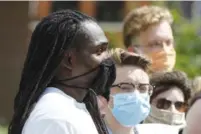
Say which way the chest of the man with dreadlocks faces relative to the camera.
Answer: to the viewer's right

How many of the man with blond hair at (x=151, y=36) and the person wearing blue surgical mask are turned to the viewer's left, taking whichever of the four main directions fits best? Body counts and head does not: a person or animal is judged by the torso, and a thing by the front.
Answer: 0

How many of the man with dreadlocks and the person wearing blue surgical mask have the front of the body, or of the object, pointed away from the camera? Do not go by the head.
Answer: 0

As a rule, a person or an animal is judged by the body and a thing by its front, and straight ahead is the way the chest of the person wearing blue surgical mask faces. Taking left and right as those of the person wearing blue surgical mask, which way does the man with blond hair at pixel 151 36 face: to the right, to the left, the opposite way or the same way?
the same way

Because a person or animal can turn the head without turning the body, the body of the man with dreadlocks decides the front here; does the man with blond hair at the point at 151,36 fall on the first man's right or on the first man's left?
on the first man's left

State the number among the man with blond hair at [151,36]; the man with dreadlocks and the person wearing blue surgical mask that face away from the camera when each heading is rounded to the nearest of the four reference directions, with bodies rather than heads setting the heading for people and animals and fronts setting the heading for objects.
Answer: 0

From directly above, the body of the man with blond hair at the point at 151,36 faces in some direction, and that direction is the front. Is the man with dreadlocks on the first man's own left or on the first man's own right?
on the first man's own right

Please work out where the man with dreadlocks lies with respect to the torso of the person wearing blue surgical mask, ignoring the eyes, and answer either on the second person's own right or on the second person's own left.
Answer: on the second person's own right

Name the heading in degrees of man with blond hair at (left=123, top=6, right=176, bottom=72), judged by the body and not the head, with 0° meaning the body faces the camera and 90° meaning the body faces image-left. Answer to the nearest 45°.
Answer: approximately 315°

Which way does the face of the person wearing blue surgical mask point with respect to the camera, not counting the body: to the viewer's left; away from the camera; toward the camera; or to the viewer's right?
toward the camera

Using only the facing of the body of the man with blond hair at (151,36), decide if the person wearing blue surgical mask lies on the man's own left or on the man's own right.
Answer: on the man's own right

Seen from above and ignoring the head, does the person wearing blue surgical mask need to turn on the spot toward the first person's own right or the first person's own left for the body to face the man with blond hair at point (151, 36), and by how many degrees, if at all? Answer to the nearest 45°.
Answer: approximately 135° to the first person's own left

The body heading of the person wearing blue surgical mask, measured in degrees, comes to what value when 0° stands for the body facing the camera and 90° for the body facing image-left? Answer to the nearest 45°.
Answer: approximately 315°
